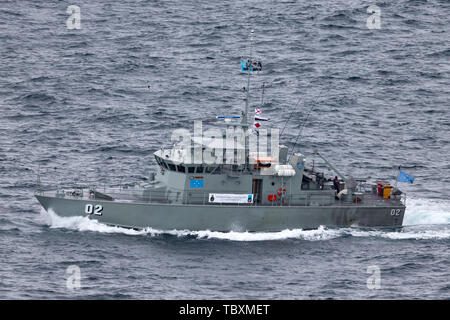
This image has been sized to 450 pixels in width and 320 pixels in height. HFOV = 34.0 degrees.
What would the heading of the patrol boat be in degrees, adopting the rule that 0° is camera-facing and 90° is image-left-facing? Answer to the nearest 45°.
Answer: approximately 90°

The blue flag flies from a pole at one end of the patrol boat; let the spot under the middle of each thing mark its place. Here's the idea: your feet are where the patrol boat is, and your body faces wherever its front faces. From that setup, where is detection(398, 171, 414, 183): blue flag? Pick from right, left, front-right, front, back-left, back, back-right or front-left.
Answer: back
